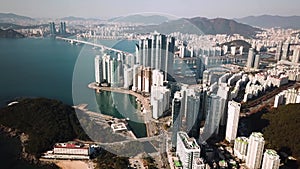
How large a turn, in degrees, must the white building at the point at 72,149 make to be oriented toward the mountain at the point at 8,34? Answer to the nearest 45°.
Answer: approximately 180°

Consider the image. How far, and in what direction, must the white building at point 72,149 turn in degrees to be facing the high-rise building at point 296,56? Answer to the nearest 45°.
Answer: approximately 135° to its left

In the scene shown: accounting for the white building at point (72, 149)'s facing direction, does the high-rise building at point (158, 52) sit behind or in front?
behind

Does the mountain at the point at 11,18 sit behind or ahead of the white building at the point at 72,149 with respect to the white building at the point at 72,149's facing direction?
behind

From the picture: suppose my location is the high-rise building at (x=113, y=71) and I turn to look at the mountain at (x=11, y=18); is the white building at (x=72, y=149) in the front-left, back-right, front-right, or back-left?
back-left

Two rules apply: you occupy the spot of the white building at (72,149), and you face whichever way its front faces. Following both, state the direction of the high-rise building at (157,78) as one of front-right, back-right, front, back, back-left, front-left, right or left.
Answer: back-left

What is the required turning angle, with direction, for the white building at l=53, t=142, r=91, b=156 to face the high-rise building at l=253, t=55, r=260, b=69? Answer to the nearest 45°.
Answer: approximately 135° to its left

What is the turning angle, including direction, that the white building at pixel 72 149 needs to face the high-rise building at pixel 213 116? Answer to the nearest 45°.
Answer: approximately 90° to its left

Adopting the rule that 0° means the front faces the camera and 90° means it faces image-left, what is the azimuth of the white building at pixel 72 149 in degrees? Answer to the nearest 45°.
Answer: approximately 0°
